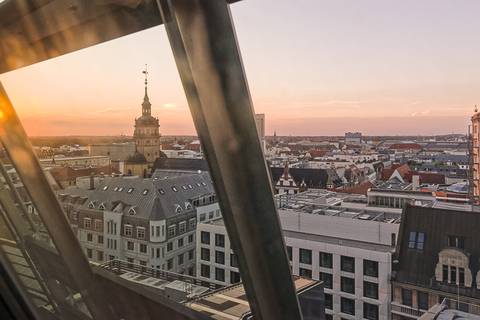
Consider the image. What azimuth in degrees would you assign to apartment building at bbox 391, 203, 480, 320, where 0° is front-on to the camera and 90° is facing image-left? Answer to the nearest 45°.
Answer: approximately 45°

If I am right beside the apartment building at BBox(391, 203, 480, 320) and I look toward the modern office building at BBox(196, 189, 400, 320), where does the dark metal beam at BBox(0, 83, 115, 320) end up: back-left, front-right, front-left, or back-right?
front-left

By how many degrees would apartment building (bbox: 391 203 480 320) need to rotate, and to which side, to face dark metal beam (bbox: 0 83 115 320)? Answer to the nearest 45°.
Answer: approximately 45° to its left

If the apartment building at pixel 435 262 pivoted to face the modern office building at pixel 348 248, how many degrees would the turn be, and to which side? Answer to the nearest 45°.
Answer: approximately 45° to its right
